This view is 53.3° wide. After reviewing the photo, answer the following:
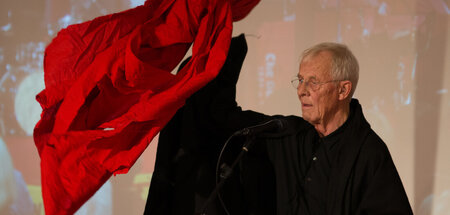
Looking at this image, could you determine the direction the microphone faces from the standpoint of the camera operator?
facing to the right of the viewer

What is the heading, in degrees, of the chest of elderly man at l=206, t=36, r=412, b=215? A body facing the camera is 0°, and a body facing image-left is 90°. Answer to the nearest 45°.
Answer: approximately 45°

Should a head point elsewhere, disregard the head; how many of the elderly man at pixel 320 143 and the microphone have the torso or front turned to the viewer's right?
1

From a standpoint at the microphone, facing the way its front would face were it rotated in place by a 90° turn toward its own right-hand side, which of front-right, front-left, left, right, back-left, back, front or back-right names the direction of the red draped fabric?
right
